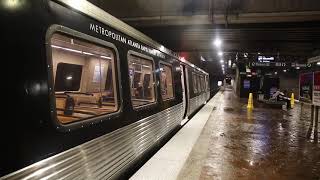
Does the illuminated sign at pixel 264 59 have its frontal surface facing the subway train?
yes

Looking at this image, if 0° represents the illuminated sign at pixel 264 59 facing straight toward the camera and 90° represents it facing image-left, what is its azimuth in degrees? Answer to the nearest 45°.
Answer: approximately 0°
